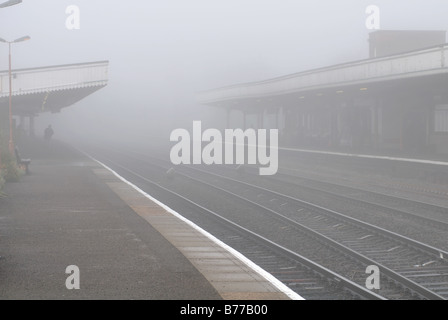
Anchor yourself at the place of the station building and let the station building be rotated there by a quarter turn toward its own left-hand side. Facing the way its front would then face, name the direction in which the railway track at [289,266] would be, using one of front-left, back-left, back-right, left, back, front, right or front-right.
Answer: front-right

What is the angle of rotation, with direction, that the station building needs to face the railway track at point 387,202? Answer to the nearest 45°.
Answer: approximately 45° to its left

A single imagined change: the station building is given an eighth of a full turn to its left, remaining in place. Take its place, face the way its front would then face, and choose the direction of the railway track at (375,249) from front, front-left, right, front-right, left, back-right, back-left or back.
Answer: front

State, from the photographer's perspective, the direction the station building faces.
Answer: facing the viewer and to the left of the viewer
